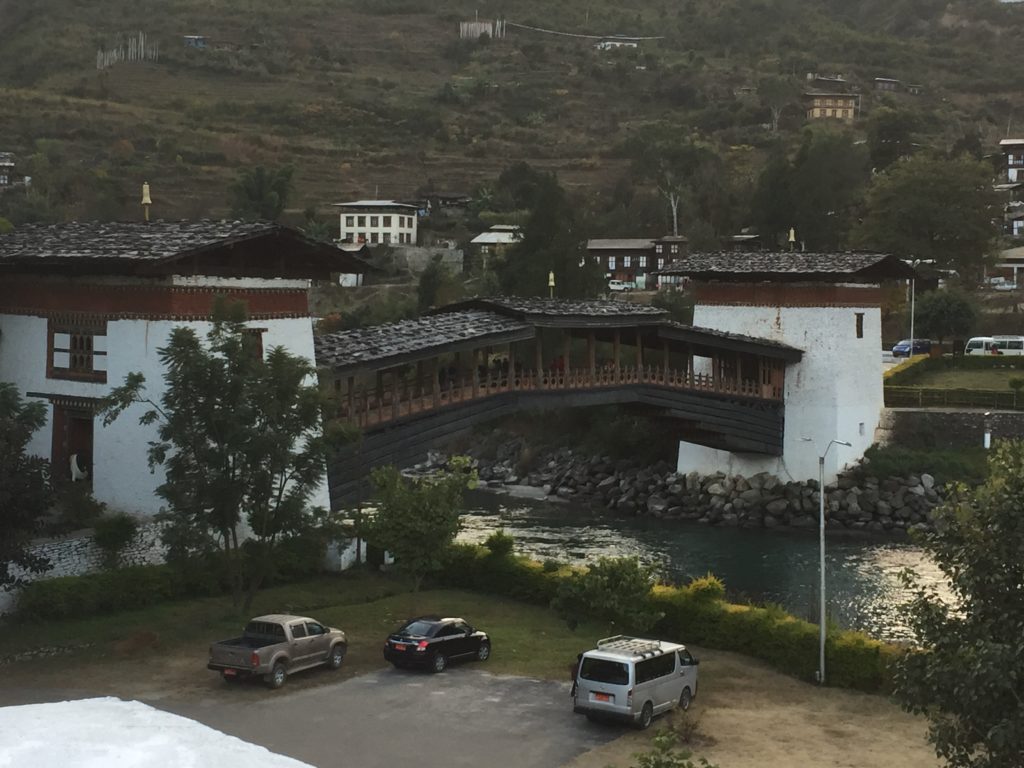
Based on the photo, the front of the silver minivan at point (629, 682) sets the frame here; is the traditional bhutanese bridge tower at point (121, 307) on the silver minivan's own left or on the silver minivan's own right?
on the silver minivan's own left

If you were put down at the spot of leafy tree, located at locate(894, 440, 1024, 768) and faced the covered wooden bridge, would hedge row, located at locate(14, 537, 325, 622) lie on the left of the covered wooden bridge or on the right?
left

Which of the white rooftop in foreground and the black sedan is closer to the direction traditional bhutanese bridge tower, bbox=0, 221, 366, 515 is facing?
the white rooftop in foreground

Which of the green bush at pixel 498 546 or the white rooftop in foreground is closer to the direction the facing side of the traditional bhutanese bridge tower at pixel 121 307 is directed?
the white rooftop in foreground

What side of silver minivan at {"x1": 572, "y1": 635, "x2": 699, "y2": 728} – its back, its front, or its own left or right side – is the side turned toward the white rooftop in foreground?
back

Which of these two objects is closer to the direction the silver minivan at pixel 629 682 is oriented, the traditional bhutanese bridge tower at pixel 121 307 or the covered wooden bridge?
the covered wooden bridge

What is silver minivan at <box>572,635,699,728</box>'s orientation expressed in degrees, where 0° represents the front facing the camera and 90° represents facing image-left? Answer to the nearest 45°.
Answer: approximately 225°

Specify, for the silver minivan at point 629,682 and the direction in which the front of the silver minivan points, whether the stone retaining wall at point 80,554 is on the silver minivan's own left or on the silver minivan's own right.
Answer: on the silver minivan's own left

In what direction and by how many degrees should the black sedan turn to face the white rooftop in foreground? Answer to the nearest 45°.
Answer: approximately 180°

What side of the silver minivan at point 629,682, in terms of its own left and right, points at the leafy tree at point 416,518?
left
